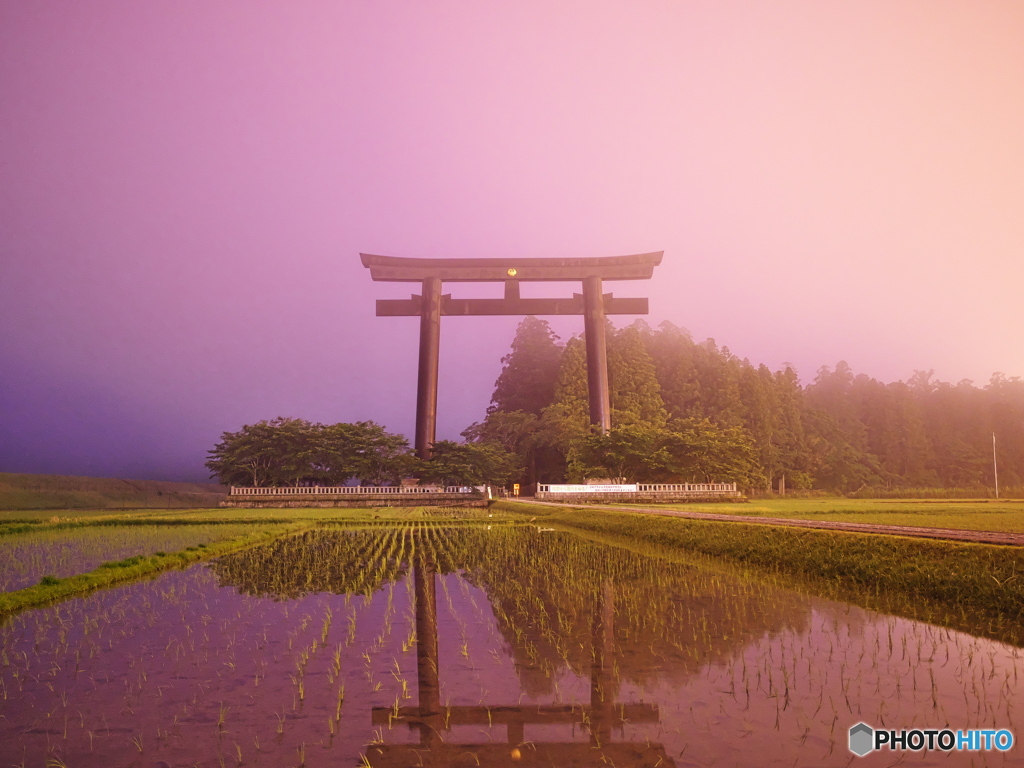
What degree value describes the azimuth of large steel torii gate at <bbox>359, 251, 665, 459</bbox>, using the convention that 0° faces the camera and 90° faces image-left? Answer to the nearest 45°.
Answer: approximately 0°
